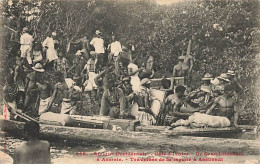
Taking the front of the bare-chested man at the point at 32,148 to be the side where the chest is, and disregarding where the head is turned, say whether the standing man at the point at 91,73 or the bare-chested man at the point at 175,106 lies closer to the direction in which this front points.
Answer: the standing man

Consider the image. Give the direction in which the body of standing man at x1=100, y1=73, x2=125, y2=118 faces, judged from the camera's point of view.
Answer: toward the camera

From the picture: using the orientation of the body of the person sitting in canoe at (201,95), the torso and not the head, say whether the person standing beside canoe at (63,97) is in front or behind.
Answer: in front

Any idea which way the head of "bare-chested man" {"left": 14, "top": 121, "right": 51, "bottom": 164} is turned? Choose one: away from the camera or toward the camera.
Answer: away from the camera

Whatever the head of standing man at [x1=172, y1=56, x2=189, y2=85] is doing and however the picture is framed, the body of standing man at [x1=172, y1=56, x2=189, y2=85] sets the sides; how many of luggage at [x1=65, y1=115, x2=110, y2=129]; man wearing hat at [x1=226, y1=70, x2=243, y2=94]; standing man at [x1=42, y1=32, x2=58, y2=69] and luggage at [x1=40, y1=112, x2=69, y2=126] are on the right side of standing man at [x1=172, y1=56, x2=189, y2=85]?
3

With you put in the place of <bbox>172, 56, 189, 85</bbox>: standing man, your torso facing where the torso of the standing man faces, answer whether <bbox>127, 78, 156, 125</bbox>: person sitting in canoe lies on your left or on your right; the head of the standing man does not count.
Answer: on your right

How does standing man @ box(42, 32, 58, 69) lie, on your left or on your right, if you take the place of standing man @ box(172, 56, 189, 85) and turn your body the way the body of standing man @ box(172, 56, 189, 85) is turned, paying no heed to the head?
on your right

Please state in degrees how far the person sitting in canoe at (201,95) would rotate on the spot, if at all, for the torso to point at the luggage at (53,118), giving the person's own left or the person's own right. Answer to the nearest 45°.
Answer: approximately 45° to the person's own right

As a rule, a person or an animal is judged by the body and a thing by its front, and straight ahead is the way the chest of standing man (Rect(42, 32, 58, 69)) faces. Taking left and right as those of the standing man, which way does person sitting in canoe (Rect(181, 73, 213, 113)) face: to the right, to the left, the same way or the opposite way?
to the right

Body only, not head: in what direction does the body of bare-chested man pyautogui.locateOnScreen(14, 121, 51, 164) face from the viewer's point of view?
away from the camera

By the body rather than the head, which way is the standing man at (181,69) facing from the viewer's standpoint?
toward the camera

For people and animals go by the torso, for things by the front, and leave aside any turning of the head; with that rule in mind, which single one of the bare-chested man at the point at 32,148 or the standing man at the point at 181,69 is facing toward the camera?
the standing man

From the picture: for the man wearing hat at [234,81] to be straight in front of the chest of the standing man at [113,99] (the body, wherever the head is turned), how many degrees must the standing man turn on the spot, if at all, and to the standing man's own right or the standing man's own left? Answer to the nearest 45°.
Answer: approximately 90° to the standing man's own left
